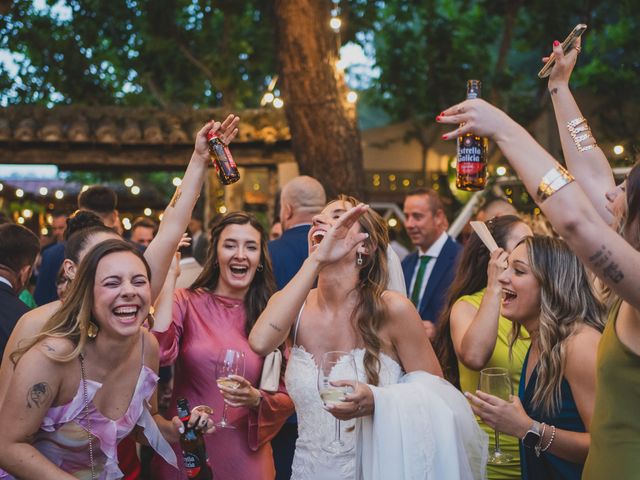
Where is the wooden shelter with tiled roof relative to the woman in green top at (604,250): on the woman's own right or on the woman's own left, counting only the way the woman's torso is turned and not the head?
on the woman's own right

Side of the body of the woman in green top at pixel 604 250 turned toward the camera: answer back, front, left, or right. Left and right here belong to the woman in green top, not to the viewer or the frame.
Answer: left

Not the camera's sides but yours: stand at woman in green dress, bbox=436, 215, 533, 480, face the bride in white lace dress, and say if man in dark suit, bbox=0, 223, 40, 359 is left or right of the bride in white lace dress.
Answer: right

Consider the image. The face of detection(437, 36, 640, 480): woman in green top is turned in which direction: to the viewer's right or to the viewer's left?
to the viewer's left

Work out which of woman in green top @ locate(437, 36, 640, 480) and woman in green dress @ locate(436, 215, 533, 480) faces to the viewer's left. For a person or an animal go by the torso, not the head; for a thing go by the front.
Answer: woman in green top @ locate(437, 36, 640, 480)

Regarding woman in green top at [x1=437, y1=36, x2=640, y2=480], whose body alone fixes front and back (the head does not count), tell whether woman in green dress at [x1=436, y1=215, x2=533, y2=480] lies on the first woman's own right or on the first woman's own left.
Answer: on the first woman's own right

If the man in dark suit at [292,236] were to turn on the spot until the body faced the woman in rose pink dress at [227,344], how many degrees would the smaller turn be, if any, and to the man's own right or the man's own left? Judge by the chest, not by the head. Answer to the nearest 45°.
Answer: approximately 135° to the man's own left

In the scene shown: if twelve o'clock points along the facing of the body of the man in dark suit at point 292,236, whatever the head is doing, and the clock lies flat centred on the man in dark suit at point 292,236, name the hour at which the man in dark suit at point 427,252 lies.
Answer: the man in dark suit at point 427,252 is roughly at 3 o'clock from the man in dark suit at point 292,236.

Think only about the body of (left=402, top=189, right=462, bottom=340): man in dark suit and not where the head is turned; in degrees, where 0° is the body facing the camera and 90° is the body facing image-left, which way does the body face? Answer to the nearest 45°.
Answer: approximately 45°

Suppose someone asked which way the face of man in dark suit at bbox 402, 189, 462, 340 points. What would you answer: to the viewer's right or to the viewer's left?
to the viewer's left

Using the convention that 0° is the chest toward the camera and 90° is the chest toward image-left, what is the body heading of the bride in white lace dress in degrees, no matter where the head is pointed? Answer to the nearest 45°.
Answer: approximately 45°
